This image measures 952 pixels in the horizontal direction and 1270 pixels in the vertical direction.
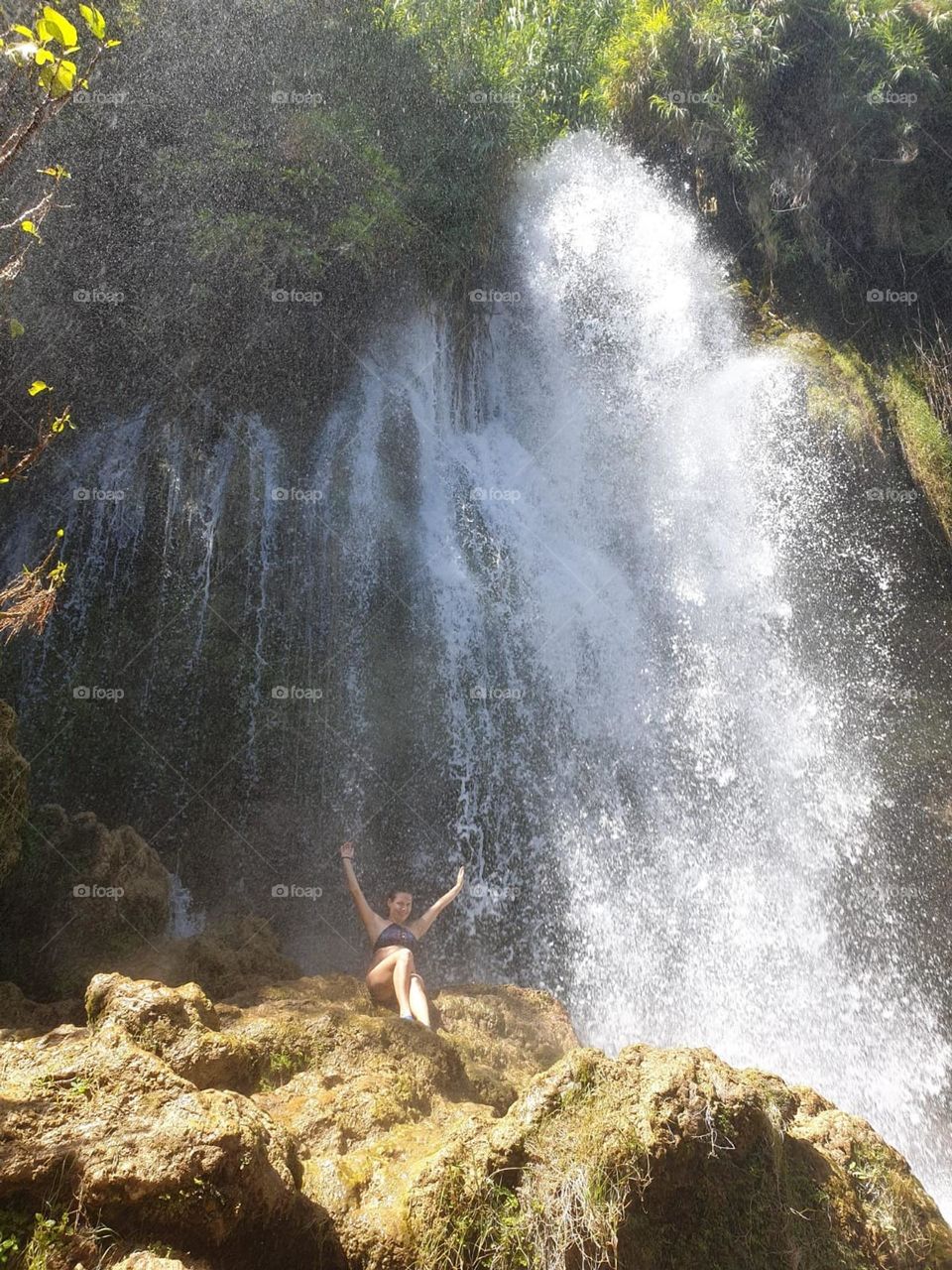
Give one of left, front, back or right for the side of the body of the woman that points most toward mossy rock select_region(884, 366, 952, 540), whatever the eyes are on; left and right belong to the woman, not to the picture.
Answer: left

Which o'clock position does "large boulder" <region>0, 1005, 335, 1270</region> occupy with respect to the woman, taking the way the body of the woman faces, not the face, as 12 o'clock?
The large boulder is roughly at 2 o'clock from the woman.

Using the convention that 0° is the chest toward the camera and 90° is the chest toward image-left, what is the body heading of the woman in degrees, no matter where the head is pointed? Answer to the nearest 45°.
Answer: approximately 315°
